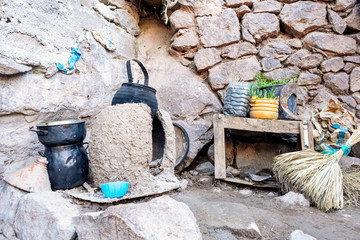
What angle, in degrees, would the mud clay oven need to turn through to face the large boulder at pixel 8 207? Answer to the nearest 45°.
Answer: approximately 135° to its right

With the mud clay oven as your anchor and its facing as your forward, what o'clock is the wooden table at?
The wooden table is roughly at 10 o'clock from the mud clay oven.

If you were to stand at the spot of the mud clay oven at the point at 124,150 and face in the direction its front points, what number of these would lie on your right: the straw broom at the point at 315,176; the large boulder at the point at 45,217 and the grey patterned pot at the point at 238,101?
1

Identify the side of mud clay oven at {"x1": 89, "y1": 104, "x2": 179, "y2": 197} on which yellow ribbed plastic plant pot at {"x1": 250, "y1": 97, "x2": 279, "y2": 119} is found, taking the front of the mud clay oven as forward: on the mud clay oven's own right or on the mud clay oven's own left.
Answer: on the mud clay oven's own left

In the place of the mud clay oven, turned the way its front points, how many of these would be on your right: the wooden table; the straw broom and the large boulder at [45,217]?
1

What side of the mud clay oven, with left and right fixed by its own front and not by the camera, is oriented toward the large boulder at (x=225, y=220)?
front

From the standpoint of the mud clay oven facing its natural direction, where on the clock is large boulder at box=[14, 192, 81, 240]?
The large boulder is roughly at 3 o'clock from the mud clay oven.

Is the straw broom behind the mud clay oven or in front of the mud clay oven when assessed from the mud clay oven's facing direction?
in front

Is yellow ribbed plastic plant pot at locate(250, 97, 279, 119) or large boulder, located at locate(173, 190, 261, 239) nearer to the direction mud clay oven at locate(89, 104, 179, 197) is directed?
the large boulder

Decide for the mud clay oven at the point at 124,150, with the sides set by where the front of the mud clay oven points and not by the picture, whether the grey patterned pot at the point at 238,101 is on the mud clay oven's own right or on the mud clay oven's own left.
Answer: on the mud clay oven's own left

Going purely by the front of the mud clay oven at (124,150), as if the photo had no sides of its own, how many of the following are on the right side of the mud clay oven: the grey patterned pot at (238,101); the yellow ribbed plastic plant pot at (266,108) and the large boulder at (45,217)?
1

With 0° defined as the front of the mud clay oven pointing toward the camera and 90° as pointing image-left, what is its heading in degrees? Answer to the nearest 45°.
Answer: approximately 315°
